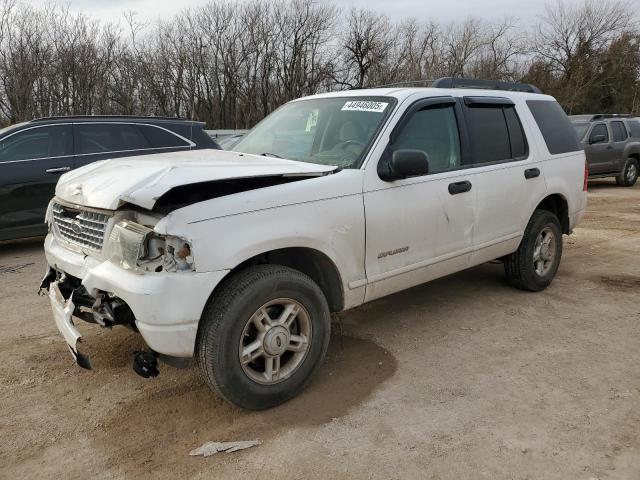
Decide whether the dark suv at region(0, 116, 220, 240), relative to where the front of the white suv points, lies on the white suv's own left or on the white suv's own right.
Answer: on the white suv's own right

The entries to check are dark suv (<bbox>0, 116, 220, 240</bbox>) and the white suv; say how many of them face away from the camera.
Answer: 0

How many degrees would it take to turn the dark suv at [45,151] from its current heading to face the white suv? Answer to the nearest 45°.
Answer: approximately 90° to its left

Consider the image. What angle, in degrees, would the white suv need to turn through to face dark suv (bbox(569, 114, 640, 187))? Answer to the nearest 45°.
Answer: approximately 180°

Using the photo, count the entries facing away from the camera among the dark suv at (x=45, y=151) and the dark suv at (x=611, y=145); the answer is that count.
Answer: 0

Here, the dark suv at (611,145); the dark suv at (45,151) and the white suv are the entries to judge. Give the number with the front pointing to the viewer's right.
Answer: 0

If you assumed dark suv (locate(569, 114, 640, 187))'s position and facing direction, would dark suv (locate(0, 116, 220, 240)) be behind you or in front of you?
in front

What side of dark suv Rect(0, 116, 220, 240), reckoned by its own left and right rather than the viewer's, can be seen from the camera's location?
left

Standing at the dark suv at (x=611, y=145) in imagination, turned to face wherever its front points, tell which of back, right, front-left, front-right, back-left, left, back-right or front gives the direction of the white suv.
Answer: front-left

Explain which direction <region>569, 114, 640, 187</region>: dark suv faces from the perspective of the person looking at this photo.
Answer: facing the viewer and to the left of the viewer
